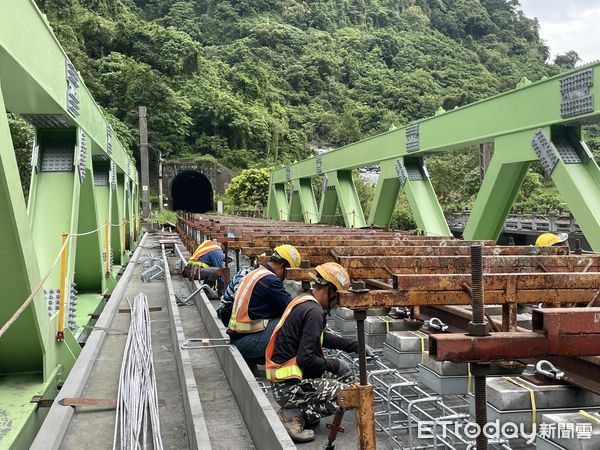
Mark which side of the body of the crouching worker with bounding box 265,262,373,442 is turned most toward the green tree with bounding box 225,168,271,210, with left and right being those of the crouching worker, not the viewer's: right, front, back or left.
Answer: left

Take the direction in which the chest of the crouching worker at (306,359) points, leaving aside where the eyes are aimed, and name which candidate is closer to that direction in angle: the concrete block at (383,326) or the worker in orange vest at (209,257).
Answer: the concrete block

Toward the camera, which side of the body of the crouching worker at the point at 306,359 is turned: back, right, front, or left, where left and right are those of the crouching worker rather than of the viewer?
right

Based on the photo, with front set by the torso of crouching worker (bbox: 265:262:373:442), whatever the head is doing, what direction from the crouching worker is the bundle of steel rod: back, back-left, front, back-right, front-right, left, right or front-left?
back

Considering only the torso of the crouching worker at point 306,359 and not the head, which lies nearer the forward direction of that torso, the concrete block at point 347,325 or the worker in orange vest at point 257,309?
the concrete block

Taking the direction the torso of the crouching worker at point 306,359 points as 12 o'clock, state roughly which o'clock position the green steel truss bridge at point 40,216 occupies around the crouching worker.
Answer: The green steel truss bridge is roughly at 7 o'clock from the crouching worker.

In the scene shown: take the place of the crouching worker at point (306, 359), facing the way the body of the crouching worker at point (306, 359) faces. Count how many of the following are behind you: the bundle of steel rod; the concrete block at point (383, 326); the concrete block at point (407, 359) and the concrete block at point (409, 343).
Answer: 1

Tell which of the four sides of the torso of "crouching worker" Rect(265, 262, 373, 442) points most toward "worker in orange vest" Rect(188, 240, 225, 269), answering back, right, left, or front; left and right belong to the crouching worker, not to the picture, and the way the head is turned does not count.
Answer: left

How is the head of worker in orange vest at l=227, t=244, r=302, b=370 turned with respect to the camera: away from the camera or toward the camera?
away from the camera

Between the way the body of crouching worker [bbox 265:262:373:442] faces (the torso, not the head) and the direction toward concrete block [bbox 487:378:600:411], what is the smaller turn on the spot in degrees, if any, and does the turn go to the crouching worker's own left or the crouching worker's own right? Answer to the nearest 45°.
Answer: approximately 45° to the crouching worker's own right

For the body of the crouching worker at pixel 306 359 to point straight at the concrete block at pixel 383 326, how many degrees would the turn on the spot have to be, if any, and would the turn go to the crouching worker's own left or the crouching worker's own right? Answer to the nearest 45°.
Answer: approximately 45° to the crouching worker's own left

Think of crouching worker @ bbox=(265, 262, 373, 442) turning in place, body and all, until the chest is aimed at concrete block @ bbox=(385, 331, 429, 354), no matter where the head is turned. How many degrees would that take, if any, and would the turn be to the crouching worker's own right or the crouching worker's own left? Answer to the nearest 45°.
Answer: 0° — they already face it

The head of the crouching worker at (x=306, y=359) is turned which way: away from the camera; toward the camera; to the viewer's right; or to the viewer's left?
to the viewer's right

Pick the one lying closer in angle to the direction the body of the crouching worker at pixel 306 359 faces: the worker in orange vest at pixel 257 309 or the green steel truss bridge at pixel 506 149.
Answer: the green steel truss bridge

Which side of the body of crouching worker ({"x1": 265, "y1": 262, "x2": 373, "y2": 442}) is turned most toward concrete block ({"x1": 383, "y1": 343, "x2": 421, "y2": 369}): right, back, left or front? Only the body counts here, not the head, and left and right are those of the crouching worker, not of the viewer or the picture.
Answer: front

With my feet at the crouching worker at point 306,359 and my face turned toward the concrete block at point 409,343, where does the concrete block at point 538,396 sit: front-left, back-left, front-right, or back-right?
front-right

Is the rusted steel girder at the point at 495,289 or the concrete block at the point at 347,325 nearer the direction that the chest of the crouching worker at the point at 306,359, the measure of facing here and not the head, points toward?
the rusted steel girder
